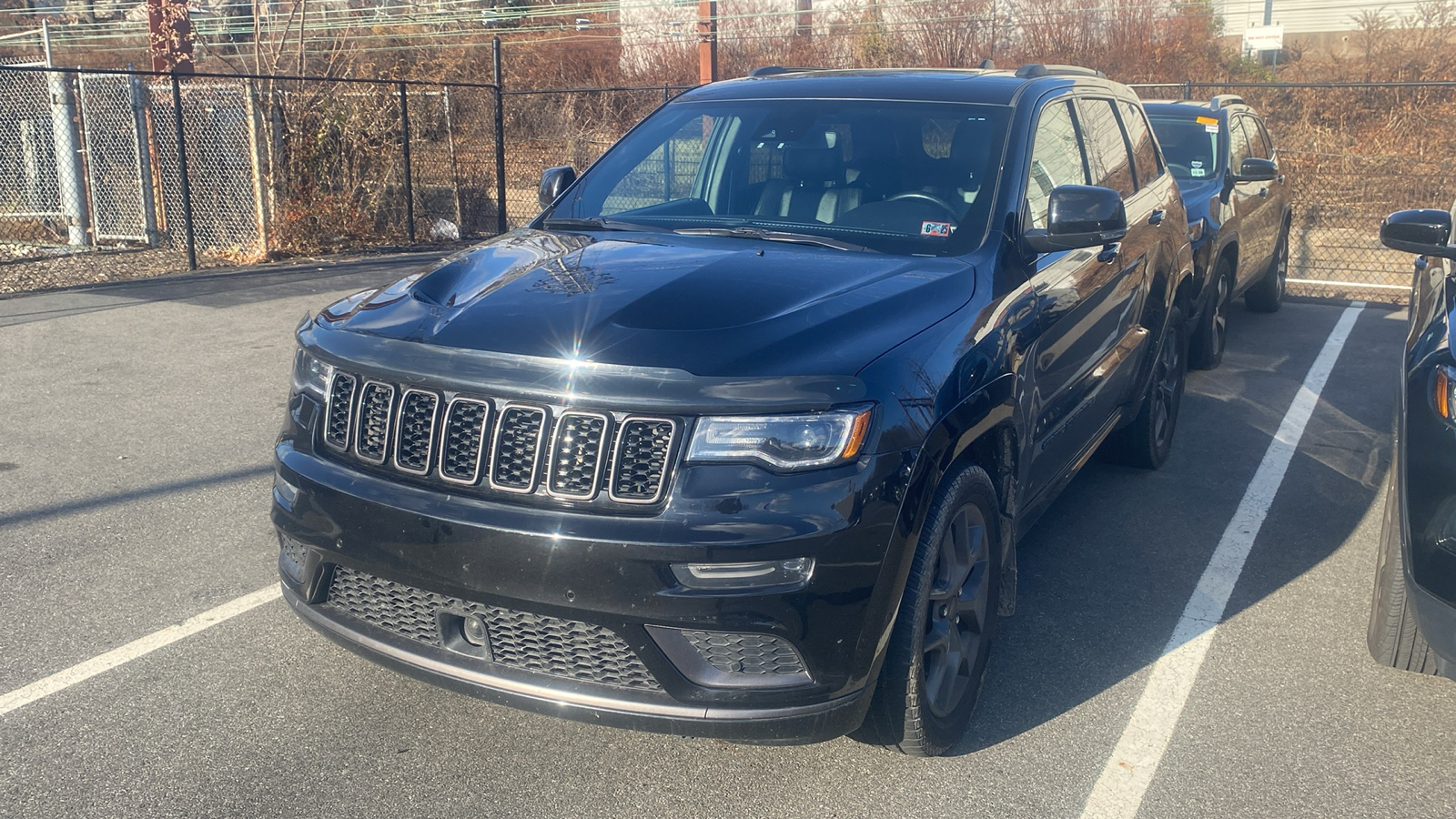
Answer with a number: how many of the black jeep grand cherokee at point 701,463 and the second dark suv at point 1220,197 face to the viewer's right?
0

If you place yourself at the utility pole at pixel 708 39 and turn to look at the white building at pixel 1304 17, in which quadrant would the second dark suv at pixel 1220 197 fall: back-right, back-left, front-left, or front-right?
back-right

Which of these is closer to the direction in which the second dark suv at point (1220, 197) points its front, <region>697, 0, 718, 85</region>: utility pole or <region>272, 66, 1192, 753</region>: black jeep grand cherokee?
the black jeep grand cherokee

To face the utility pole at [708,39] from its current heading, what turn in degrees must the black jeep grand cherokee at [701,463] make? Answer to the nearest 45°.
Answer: approximately 135° to its right

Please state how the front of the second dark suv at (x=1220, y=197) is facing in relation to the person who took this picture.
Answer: facing the viewer and to the left of the viewer
